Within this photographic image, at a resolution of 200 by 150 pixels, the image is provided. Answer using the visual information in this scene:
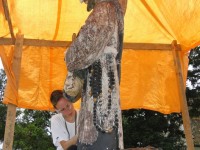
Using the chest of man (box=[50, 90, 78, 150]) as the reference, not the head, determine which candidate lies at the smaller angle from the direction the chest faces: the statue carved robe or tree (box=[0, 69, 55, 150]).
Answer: the statue carved robe

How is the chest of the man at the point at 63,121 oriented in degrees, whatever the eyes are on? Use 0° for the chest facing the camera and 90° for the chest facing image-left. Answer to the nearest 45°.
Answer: approximately 315°
